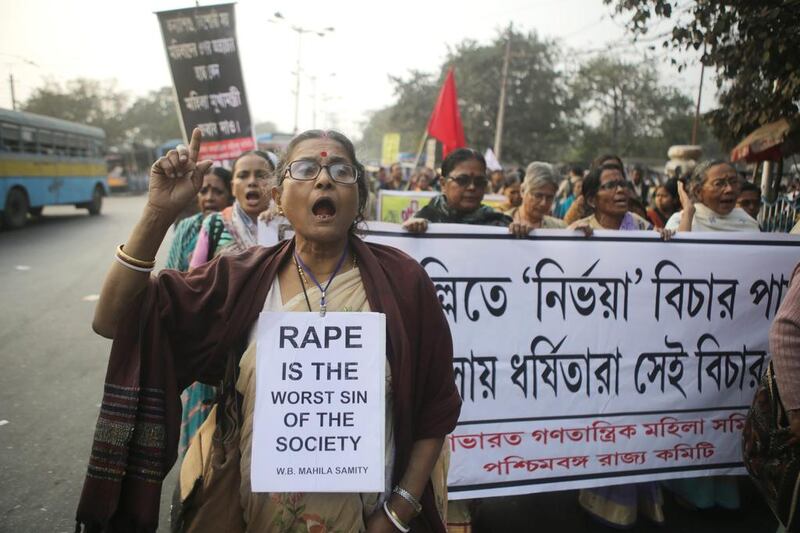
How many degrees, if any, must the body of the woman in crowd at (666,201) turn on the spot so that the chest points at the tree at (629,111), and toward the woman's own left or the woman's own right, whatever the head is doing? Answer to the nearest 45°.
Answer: approximately 135° to the woman's own right

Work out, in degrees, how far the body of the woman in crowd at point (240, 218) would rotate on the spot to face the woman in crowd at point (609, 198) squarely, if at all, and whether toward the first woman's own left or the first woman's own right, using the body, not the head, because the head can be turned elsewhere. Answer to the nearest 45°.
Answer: approximately 90° to the first woman's own left

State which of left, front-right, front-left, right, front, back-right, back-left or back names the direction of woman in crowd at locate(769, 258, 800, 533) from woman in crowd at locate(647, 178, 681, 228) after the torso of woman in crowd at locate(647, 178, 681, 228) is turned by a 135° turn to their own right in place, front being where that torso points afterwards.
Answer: back

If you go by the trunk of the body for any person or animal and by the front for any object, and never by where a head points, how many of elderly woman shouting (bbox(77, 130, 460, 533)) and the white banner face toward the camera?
2

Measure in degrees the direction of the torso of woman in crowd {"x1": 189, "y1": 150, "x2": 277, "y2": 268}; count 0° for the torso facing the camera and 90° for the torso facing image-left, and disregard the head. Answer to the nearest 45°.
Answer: approximately 0°

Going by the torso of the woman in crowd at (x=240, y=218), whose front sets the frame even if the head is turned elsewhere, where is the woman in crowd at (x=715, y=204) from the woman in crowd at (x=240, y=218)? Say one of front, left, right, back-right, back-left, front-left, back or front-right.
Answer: left

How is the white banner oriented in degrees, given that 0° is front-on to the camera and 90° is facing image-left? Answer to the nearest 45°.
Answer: approximately 0°

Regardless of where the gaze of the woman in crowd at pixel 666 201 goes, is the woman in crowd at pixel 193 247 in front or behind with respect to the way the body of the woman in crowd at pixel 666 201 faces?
in front

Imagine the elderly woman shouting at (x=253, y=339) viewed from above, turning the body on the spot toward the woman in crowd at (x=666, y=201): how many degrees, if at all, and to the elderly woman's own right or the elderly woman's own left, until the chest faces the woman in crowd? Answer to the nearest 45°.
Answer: approximately 135° to the elderly woman's own left

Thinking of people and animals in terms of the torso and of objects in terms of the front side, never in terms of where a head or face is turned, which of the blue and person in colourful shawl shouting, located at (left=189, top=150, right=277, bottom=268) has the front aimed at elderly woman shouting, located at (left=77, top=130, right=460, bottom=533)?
the woman in crowd

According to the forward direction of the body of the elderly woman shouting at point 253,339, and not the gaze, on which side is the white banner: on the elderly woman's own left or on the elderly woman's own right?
on the elderly woman's own left

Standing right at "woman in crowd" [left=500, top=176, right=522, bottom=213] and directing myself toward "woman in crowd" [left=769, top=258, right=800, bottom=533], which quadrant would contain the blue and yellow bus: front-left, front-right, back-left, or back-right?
back-right
